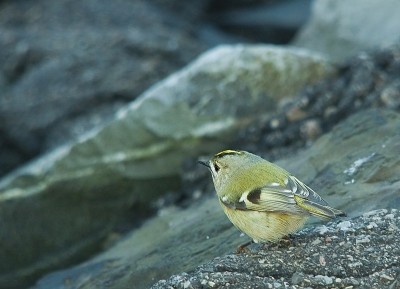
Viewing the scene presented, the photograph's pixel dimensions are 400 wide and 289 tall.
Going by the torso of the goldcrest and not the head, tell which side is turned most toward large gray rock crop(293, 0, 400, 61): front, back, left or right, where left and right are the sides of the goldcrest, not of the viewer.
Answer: right

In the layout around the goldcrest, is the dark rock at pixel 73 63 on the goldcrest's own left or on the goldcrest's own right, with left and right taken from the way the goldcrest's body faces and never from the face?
on the goldcrest's own right

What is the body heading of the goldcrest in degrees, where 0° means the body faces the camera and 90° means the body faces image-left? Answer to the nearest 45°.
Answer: approximately 90°

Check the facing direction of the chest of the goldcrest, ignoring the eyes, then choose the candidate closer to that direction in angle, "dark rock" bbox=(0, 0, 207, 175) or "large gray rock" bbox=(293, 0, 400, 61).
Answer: the dark rock
